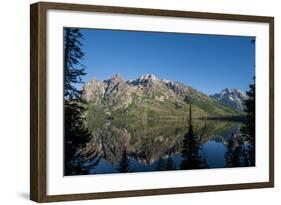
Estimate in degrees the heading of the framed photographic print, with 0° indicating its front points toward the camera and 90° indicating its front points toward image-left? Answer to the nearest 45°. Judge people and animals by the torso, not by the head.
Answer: approximately 315°
